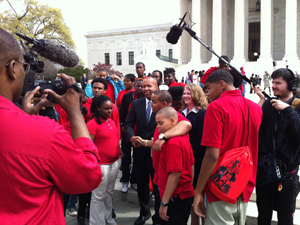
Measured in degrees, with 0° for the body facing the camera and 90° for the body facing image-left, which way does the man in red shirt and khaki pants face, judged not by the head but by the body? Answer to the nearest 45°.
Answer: approximately 135°

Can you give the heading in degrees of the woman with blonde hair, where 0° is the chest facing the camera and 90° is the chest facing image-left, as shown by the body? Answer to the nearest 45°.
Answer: approximately 45°

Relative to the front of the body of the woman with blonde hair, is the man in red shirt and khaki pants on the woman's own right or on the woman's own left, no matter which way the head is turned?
on the woman's own left

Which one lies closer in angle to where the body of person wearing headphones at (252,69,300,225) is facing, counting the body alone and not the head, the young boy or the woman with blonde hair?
the young boy

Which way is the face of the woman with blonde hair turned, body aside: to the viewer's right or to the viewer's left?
to the viewer's left

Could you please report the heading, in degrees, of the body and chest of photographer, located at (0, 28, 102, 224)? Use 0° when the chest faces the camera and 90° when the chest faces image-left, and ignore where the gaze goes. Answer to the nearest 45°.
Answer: approximately 225°

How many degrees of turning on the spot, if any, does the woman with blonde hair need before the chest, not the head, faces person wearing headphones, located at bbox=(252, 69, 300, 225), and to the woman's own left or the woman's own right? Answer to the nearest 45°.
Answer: approximately 90° to the woman's own left
